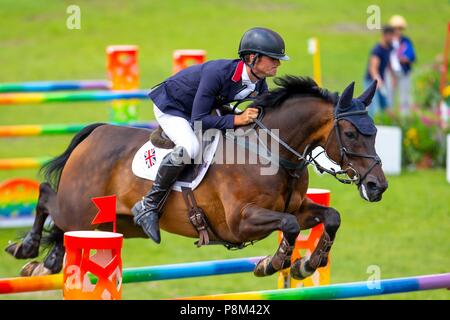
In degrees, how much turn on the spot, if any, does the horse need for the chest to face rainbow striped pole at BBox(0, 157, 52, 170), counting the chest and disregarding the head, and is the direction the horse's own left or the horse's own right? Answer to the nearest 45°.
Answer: approximately 135° to the horse's own left

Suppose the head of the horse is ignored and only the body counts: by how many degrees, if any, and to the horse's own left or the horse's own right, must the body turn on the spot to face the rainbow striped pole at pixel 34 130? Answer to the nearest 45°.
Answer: approximately 135° to the horse's own left

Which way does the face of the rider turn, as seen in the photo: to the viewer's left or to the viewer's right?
to the viewer's right

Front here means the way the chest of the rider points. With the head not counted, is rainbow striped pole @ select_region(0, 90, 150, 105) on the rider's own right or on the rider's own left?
on the rider's own left

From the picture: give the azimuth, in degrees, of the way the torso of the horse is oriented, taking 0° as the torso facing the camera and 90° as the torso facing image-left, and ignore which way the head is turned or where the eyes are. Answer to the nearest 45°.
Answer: approximately 270°

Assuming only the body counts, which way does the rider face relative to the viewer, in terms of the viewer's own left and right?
facing to the right of the viewer
